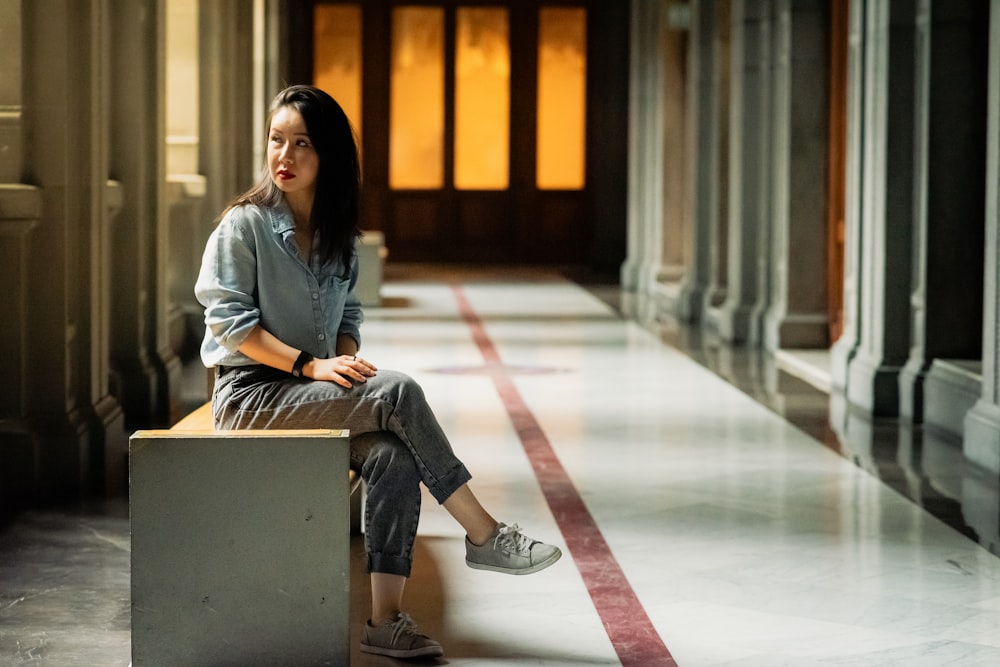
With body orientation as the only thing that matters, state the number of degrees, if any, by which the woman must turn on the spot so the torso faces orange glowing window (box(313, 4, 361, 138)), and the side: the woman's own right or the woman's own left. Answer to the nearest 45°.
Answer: approximately 135° to the woman's own left

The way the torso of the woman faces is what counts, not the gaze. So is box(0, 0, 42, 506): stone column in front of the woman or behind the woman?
behind

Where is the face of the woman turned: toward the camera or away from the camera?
toward the camera

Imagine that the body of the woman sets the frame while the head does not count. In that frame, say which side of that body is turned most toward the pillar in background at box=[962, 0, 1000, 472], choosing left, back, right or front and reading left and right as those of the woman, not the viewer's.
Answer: left

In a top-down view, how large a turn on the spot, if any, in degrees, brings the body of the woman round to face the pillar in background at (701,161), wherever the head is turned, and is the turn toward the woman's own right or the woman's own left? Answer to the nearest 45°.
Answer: approximately 135° to the woman's own left

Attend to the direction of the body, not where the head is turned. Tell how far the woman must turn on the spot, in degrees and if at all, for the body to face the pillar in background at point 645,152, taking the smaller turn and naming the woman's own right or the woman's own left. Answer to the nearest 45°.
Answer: approximately 135° to the woman's own left

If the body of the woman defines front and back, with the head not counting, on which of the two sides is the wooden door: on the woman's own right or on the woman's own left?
on the woman's own left
